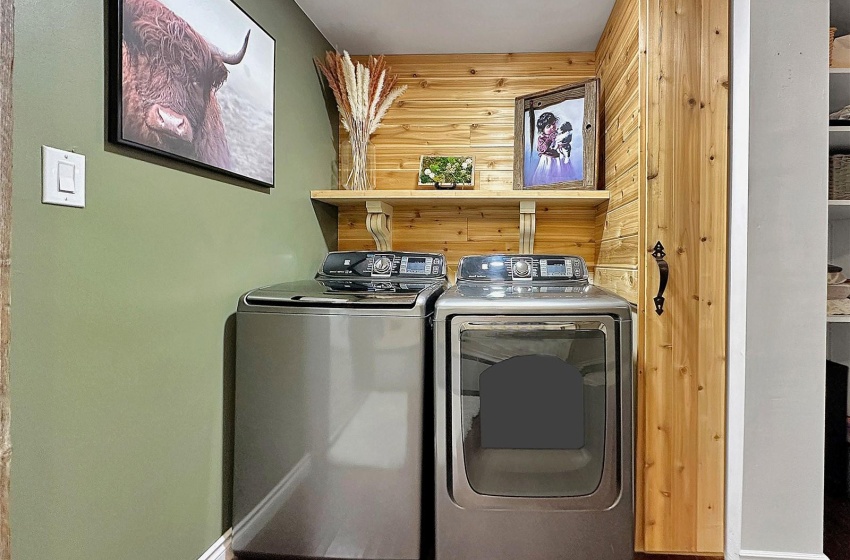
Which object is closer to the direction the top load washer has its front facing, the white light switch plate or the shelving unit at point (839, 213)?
the white light switch plate

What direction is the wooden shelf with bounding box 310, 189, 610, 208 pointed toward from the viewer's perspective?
toward the camera

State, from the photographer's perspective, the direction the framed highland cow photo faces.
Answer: facing the viewer and to the right of the viewer

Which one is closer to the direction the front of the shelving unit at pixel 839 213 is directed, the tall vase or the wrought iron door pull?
the wrought iron door pull

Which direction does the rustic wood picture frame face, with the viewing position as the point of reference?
facing the viewer and to the left of the viewer

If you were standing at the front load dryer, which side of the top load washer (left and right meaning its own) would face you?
left

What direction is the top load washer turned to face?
toward the camera

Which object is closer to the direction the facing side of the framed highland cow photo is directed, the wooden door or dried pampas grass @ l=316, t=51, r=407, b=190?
the wooden door

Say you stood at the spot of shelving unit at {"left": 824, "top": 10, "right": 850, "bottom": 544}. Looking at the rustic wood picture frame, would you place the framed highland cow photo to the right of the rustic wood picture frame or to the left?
left
